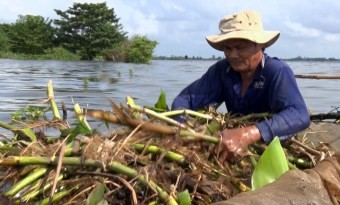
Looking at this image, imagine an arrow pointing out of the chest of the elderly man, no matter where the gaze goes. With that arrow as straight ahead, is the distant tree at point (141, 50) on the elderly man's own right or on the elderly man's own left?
on the elderly man's own right

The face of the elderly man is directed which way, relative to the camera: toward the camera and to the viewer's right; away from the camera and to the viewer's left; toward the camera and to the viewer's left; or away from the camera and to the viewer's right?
toward the camera and to the viewer's left

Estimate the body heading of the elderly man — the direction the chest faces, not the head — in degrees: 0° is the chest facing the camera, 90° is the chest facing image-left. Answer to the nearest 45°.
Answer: approximately 45°
